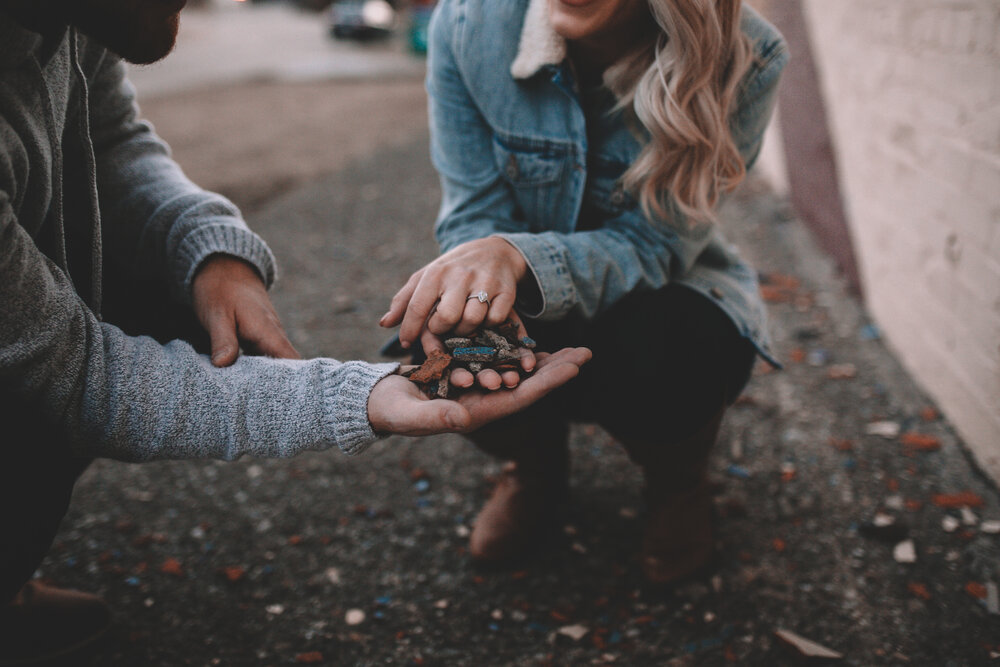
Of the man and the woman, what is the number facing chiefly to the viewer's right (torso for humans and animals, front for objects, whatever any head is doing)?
1

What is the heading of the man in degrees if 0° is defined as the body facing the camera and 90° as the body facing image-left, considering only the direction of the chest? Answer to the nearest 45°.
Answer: approximately 270°

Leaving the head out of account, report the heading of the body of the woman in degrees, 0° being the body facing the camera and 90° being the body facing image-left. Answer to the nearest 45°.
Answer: approximately 45°

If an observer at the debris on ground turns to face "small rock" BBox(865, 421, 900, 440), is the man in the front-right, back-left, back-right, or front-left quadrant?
back-left
